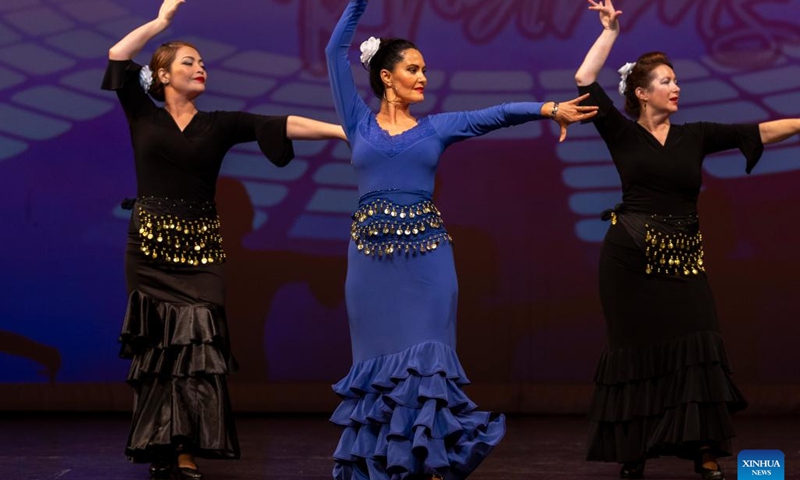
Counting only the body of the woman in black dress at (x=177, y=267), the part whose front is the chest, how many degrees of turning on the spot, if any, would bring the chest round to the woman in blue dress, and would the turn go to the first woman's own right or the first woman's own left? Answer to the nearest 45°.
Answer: approximately 45° to the first woman's own left

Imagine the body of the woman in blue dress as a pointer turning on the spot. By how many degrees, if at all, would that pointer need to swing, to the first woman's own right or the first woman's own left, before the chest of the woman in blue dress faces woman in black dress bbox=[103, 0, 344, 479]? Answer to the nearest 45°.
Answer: approximately 135° to the first woman's own right

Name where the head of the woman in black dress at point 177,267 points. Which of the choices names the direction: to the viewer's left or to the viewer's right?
to the viewer's right

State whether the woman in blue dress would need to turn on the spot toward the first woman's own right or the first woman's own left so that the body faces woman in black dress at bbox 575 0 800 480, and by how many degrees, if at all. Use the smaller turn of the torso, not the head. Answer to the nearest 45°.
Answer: approximately 135° to the first woman's own left

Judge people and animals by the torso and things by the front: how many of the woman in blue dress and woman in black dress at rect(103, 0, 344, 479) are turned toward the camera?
2

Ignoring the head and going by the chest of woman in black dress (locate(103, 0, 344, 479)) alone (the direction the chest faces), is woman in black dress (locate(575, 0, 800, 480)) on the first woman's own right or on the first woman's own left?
on the first woman's own left

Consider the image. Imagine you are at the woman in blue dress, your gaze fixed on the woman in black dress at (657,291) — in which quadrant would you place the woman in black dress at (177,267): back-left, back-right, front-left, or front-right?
back-left

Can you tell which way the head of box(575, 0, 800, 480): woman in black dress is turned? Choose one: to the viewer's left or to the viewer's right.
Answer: to the viewer's right
